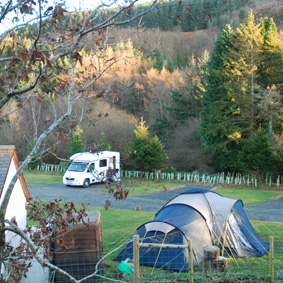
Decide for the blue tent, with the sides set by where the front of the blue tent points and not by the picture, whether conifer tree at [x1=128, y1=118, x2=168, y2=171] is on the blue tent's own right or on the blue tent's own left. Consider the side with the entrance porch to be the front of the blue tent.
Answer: on the blue tent's own right

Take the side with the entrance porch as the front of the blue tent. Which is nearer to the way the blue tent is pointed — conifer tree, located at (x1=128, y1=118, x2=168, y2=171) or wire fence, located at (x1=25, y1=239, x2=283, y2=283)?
the wire fence

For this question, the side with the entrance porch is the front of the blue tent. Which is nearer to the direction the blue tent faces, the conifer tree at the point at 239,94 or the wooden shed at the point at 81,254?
the wooden shed

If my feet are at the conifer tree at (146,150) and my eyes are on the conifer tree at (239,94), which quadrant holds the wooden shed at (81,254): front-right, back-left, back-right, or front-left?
back-right

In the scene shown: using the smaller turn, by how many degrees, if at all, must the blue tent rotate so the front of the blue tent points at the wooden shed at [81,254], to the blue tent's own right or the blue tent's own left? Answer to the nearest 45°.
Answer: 0° — it already faces it

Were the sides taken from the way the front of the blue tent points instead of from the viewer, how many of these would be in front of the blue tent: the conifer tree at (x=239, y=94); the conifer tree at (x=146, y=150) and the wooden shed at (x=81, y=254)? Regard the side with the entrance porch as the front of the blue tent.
1

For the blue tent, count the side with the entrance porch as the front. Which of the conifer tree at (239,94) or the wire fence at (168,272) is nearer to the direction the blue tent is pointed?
the wire fence

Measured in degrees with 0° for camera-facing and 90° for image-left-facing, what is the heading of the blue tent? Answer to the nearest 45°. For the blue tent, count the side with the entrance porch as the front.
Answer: approximately 45°

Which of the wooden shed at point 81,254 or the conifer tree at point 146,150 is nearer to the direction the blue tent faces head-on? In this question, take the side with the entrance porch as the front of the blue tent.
the wooden shed

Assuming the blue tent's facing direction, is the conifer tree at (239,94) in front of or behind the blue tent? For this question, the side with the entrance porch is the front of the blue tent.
behind

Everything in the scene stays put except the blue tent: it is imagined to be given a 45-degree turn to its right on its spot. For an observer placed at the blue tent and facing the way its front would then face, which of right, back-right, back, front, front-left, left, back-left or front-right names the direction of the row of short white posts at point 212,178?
right
